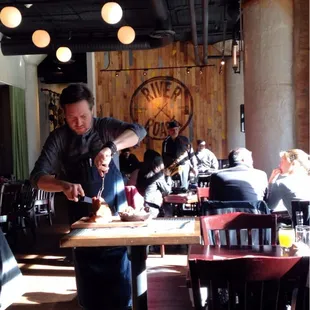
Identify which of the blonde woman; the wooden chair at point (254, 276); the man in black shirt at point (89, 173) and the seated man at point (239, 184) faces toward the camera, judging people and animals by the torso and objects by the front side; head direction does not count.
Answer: the man in black shirt

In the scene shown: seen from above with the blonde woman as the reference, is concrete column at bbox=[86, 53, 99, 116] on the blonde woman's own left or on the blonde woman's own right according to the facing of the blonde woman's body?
on the blonde woman's own right

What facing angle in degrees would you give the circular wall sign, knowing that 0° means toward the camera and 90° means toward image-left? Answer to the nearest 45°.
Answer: approximately 0°

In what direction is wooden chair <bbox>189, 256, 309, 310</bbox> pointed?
away from the camera

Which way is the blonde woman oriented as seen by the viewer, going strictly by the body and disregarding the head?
to the viewer's left

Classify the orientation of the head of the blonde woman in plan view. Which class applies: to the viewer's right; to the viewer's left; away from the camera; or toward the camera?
to the viewer's left

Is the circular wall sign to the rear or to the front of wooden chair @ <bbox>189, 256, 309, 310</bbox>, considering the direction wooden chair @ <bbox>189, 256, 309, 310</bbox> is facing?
to the front

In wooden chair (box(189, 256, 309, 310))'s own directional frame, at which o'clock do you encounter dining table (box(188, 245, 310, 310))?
The dining table is roughly at 12 o'clock from the wooden chair.

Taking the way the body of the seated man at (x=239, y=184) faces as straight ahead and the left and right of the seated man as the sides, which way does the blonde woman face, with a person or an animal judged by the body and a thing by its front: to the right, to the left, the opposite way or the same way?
to the left

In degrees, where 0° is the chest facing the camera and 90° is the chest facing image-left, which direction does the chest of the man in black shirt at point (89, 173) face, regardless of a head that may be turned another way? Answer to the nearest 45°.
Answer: approximately 0°

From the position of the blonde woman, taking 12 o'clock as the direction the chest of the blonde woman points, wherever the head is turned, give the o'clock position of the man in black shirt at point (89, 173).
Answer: The man in black shirt is roughly at 10 o'clock from the blonde woman.

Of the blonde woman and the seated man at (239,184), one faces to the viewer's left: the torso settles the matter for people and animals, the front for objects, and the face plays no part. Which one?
the blonde woman

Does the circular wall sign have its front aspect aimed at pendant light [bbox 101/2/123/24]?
yes

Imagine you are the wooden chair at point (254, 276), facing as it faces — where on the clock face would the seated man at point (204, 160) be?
The seated man is roughly at 12 o'clock from the wooden chair.

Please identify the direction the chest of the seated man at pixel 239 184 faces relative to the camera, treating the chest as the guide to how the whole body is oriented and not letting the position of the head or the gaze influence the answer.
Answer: away from the camera

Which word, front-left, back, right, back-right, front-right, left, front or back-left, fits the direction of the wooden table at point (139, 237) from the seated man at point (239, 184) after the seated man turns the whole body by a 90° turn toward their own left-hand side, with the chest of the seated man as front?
left
